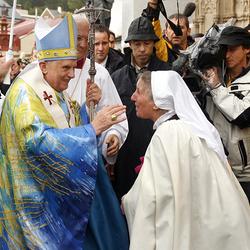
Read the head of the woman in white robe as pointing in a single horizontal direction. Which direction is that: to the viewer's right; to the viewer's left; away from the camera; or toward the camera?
to the viewer's left

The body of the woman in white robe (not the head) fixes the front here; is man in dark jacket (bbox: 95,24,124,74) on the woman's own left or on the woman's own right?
on the woman's own right

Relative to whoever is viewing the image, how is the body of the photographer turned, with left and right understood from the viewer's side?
facing the viewer and to the left of the viewer

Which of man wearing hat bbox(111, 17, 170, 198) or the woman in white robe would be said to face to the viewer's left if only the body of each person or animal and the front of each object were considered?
the woman in white robe

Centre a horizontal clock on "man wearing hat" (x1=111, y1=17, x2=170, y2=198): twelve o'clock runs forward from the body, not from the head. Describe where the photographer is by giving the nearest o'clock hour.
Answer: The photographer is roughly at 10 o'clock from the man wearing hat.

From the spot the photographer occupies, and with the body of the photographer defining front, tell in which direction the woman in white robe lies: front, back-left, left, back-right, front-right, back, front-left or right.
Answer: front-left

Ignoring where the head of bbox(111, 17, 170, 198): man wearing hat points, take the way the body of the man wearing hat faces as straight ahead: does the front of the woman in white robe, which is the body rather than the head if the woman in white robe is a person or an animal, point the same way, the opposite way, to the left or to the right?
to the right

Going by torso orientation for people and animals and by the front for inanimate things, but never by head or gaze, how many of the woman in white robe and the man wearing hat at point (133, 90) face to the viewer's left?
1

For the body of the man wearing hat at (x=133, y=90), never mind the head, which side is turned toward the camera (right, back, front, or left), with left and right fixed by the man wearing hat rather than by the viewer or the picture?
front

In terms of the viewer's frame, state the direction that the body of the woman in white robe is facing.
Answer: to the viewer's left

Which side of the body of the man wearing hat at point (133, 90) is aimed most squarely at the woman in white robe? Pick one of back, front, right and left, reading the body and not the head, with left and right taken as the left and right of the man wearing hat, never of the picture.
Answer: front
